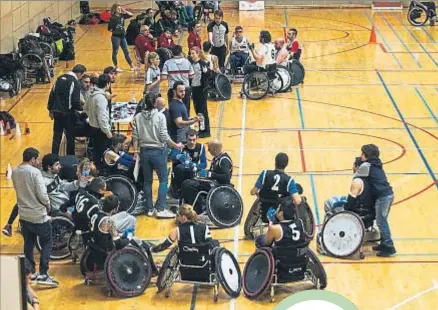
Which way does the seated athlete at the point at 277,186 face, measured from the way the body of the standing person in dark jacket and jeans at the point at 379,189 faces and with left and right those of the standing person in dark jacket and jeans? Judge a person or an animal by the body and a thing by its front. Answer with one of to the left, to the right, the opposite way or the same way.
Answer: to the right

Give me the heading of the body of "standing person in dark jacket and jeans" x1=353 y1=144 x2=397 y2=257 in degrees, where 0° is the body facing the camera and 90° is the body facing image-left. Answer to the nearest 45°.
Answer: approximately 90°

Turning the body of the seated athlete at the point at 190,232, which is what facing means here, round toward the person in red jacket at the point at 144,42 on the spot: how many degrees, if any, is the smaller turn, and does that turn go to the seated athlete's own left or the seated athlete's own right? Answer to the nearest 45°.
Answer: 0° — they already face them

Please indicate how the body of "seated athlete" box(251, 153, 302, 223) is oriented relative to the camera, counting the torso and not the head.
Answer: away from the camera

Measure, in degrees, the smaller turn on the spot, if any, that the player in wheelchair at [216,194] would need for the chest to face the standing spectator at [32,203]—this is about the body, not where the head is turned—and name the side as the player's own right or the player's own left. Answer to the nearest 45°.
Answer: approximately 45° to the player's own left

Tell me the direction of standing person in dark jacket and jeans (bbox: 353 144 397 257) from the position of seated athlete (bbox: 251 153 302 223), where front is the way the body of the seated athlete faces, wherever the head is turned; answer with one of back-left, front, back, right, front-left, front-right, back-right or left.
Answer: right

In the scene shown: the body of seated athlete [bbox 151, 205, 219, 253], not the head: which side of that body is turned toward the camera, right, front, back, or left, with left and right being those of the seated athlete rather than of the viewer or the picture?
back

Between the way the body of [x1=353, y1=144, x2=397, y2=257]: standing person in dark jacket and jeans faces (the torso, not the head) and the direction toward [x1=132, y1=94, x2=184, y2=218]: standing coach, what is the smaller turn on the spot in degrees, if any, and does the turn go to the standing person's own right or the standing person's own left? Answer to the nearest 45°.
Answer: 0° — they already face them

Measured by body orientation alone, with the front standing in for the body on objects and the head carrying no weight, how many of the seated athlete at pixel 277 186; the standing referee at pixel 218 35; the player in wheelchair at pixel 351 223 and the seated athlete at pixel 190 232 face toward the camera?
1

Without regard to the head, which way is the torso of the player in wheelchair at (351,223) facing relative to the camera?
to the viewer's left

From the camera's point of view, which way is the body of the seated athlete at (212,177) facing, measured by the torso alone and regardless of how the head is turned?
to the viewer's left

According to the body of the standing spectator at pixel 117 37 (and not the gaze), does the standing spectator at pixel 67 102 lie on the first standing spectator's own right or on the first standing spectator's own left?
on the first standing spectator's own right
